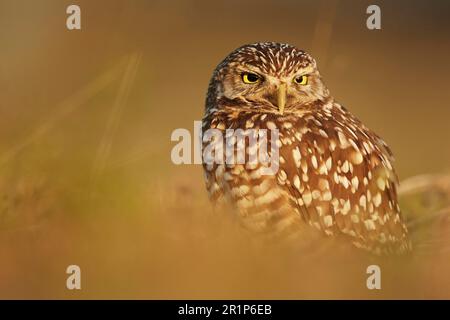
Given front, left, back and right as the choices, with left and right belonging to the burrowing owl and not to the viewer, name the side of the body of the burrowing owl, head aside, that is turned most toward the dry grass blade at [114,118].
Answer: front
